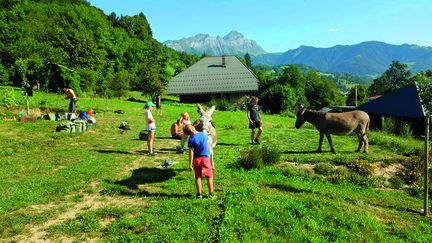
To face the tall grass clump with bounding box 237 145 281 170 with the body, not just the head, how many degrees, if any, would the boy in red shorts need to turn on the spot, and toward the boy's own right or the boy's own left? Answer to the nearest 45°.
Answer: approximately 90° to the boy's own right

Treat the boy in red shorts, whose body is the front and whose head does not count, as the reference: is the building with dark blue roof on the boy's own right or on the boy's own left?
on the boy's own right

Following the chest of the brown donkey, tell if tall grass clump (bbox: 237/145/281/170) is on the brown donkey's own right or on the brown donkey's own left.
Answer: on the brown donkey's own left

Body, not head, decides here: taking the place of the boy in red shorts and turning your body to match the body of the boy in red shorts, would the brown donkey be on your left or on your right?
on your right

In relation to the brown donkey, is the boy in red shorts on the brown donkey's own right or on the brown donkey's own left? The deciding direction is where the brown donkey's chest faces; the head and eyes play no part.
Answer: on the brown donkey's own left

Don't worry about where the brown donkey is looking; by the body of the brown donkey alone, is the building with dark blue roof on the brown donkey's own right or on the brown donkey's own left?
on the brown donkey's own right

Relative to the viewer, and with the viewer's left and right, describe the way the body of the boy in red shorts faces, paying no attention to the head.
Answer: facing away from the viewer and to the left of the viewer

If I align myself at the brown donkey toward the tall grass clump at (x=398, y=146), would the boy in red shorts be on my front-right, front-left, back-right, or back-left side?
back-right

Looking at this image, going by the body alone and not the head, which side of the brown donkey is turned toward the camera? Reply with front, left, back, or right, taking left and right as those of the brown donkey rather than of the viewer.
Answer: left

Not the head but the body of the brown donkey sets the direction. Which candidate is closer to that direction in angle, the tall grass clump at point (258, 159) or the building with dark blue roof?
the tall grass clump
